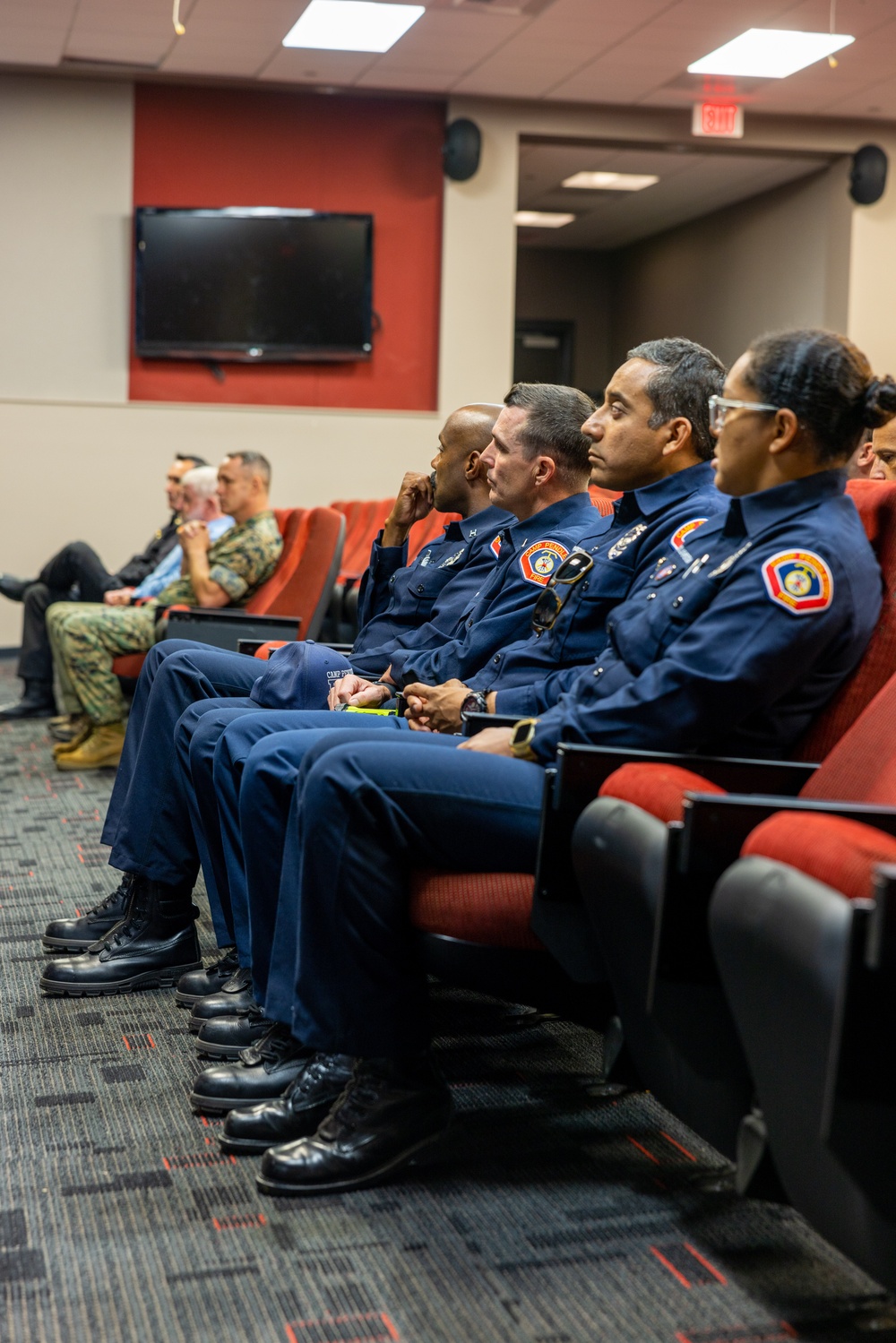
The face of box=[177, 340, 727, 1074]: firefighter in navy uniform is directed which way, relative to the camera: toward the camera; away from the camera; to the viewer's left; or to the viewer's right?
to the viewer's left

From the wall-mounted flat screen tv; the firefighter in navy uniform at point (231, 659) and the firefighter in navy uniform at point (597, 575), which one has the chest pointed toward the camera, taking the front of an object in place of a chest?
the wall-mounted flat screen tv

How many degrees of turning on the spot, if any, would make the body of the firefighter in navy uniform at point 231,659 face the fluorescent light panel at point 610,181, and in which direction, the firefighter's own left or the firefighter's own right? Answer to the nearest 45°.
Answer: approximately 90° to the firefighter's own right

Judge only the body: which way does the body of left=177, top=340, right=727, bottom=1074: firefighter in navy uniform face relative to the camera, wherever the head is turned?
to the viewer's left

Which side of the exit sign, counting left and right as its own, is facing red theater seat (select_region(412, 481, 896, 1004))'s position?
front

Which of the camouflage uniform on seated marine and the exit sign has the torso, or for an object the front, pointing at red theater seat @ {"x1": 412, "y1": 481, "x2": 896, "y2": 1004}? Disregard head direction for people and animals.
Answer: the exit sign

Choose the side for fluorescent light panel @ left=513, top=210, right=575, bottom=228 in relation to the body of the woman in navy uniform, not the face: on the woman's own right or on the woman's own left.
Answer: on the woman's own right

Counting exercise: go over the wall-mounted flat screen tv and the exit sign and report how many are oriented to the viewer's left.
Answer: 0

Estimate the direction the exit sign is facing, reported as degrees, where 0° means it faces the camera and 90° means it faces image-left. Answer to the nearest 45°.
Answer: approximately 0°

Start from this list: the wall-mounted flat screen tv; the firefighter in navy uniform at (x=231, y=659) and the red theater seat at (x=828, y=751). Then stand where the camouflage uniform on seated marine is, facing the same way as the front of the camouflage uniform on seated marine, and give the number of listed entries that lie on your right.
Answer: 1

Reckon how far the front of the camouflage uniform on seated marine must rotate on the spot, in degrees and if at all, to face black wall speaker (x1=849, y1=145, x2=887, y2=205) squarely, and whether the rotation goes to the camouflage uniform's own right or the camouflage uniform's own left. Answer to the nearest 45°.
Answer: approximately 135° to the camouflage uniform's own right

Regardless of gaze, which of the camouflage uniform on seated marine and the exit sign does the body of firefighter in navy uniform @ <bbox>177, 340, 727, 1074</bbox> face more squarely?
the camouflage uniform on seated marine

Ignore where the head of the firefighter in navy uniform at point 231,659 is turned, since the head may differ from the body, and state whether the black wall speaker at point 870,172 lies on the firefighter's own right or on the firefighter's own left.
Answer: on the firefighter's own right

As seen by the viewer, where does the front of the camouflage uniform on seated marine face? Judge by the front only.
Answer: to the viewer's left

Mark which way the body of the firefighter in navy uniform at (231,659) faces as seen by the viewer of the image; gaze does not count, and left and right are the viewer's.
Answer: facing to the left of the viewer

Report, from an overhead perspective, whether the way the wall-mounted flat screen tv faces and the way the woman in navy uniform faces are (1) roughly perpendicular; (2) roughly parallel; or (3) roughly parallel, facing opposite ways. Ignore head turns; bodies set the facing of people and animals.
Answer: roughly perpendicular

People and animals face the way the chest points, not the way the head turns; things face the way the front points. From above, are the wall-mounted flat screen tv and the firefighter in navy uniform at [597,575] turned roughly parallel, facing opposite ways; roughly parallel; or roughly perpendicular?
roughly perpendicular

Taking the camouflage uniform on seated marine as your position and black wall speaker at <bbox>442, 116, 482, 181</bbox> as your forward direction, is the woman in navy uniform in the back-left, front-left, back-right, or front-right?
back-right

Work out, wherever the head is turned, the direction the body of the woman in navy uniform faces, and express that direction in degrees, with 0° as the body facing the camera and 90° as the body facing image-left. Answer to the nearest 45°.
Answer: approximately 90°
